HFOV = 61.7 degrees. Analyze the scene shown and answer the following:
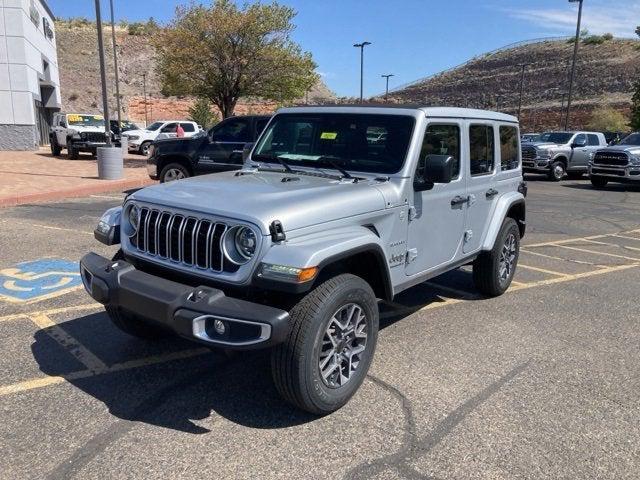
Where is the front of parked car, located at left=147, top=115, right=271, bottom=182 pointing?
to the viewer's left

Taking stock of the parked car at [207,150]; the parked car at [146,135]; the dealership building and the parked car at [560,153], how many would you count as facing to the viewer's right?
1

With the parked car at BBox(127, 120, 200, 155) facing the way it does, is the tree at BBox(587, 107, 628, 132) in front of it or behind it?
behind

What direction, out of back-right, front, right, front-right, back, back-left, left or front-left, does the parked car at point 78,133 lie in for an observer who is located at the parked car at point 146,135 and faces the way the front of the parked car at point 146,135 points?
front

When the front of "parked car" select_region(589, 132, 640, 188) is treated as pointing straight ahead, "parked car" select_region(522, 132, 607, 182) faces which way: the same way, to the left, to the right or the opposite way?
the same way

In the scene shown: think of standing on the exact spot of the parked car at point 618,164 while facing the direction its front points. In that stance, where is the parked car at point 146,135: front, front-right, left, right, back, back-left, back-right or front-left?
front-right

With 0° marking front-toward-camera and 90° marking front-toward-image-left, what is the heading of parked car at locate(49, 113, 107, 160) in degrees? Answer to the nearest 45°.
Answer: approximately 315°

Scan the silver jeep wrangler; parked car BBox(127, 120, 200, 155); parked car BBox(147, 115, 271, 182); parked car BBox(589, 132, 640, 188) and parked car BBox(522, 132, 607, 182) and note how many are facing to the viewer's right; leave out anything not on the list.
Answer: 0

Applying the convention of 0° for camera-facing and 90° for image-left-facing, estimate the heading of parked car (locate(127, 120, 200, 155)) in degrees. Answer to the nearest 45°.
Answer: approximately 45°

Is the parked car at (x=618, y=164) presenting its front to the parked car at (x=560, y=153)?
no

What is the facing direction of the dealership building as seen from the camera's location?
facing to the right of the viewer

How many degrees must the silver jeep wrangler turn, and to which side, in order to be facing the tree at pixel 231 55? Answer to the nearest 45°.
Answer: approximately 135° to its right

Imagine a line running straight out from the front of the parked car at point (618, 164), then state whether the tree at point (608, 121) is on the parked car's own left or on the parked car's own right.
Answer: on the parked car's own right

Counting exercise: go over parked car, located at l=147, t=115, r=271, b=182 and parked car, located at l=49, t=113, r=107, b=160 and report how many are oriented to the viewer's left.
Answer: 1

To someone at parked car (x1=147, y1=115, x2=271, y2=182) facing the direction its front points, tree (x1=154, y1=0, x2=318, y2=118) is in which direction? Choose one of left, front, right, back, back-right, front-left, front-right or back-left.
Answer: right

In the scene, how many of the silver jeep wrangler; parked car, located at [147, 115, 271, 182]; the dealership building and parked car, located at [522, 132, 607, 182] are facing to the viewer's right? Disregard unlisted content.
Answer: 1
